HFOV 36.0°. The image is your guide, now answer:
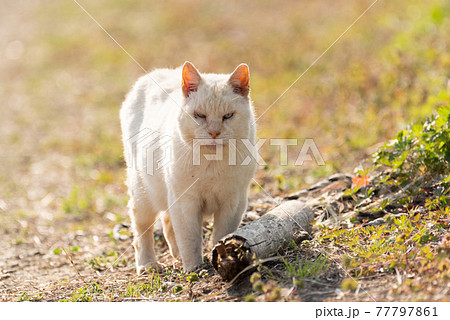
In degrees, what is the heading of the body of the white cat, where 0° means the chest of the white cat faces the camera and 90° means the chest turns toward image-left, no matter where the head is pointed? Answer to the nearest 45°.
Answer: approximately 315°

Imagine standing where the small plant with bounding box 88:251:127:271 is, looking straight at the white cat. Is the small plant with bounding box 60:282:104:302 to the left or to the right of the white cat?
right

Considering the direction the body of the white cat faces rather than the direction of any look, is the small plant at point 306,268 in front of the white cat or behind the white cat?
in front

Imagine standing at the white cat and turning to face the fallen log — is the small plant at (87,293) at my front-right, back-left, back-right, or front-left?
back-right

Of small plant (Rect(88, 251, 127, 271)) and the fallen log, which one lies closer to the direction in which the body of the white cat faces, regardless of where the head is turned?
the fallen log
